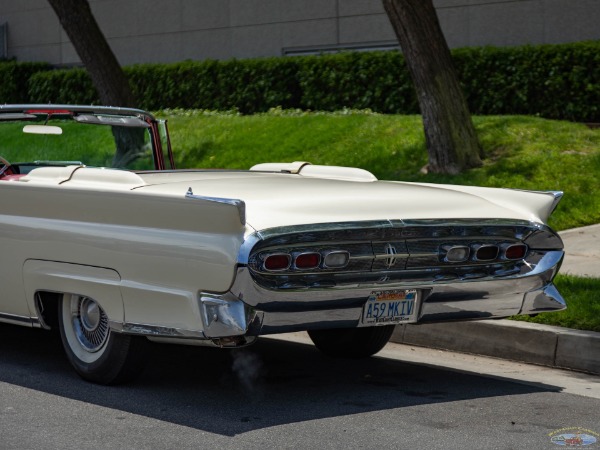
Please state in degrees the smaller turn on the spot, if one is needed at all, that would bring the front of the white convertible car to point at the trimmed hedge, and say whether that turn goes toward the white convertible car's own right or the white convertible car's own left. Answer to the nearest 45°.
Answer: approximately 45° to the white convertible car's own right

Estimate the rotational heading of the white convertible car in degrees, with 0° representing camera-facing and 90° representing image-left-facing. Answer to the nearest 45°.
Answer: approximately 135°
